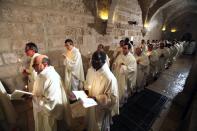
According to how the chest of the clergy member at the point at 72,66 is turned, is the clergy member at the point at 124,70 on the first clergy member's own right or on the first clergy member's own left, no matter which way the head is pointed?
on the first clergy member's own left

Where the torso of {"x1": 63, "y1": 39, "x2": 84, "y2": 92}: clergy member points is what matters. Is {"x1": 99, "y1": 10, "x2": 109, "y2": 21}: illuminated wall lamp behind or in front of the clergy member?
behind

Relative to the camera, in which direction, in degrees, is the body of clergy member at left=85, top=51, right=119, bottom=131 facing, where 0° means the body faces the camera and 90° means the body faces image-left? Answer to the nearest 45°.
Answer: approximately 45°

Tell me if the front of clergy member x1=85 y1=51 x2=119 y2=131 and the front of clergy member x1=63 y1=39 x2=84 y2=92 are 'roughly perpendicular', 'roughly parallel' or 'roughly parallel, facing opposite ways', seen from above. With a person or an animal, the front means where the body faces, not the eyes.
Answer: roughly parallel

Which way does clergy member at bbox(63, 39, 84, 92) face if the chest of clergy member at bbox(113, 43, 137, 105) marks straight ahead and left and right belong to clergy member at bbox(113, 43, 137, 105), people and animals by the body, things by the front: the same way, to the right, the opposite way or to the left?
the same way

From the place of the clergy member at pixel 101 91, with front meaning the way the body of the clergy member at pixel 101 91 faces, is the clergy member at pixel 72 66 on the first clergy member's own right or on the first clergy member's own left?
on the first clergy member's own right

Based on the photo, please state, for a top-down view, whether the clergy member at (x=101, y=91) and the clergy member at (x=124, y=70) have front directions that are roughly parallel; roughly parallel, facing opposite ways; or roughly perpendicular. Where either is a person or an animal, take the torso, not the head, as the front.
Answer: roughly parallel

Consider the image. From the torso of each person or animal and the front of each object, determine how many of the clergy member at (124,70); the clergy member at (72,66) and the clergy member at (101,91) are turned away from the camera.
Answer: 0

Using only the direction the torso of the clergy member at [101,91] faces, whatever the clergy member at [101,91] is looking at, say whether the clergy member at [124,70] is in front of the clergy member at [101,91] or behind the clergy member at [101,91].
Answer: behind

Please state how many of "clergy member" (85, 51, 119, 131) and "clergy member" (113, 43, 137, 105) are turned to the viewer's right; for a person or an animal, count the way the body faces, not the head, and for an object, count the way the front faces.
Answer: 0

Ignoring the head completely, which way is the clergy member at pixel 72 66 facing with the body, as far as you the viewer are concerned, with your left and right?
facing the viewer and to the left of the viewer

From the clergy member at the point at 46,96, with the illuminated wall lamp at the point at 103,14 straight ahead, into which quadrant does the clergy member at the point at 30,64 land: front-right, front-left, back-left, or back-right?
front-left

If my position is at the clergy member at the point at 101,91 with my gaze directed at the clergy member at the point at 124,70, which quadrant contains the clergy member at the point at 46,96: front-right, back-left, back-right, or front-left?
back-left

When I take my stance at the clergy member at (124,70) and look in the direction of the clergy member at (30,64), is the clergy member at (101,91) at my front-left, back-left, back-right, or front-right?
front-left
